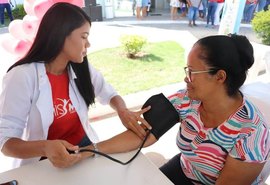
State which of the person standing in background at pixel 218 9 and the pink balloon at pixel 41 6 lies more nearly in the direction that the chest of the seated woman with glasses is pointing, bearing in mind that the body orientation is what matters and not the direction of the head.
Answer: the pink balloon

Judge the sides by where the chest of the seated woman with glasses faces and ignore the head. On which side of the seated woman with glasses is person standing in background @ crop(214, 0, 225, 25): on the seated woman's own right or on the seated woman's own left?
on the seated woman's own right

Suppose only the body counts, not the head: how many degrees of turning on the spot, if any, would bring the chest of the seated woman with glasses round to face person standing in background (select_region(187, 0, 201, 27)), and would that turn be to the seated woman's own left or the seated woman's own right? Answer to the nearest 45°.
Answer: approximately 135° to the seated woman's own right

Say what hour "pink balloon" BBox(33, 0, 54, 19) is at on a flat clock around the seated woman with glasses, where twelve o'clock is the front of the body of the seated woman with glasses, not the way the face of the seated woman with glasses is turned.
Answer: The pink balloon is roughly at 2 o'clock from the seated woman with glasses.

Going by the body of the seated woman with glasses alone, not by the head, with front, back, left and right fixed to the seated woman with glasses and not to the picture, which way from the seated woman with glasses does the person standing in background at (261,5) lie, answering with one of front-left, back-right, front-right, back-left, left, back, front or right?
back-right

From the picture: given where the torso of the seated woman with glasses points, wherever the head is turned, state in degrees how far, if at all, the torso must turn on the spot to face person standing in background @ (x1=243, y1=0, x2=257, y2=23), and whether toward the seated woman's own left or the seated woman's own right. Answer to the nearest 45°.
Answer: approximately 135° to the seated woman's own right

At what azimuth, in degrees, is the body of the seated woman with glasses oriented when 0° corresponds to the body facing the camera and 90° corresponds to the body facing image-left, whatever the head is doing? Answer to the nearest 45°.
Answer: approximately 45°

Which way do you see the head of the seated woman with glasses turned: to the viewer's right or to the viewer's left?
to the viewer's left

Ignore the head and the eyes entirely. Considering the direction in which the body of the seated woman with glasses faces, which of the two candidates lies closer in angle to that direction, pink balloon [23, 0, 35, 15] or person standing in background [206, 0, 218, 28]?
the pink balloon

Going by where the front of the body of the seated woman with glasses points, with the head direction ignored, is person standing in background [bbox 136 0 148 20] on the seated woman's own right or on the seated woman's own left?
on the seated woman's own right

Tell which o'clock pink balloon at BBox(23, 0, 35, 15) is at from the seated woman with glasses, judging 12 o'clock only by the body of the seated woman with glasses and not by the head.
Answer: The pink balloon is roughly at 2 o'clock from the seated woman with glasses.
